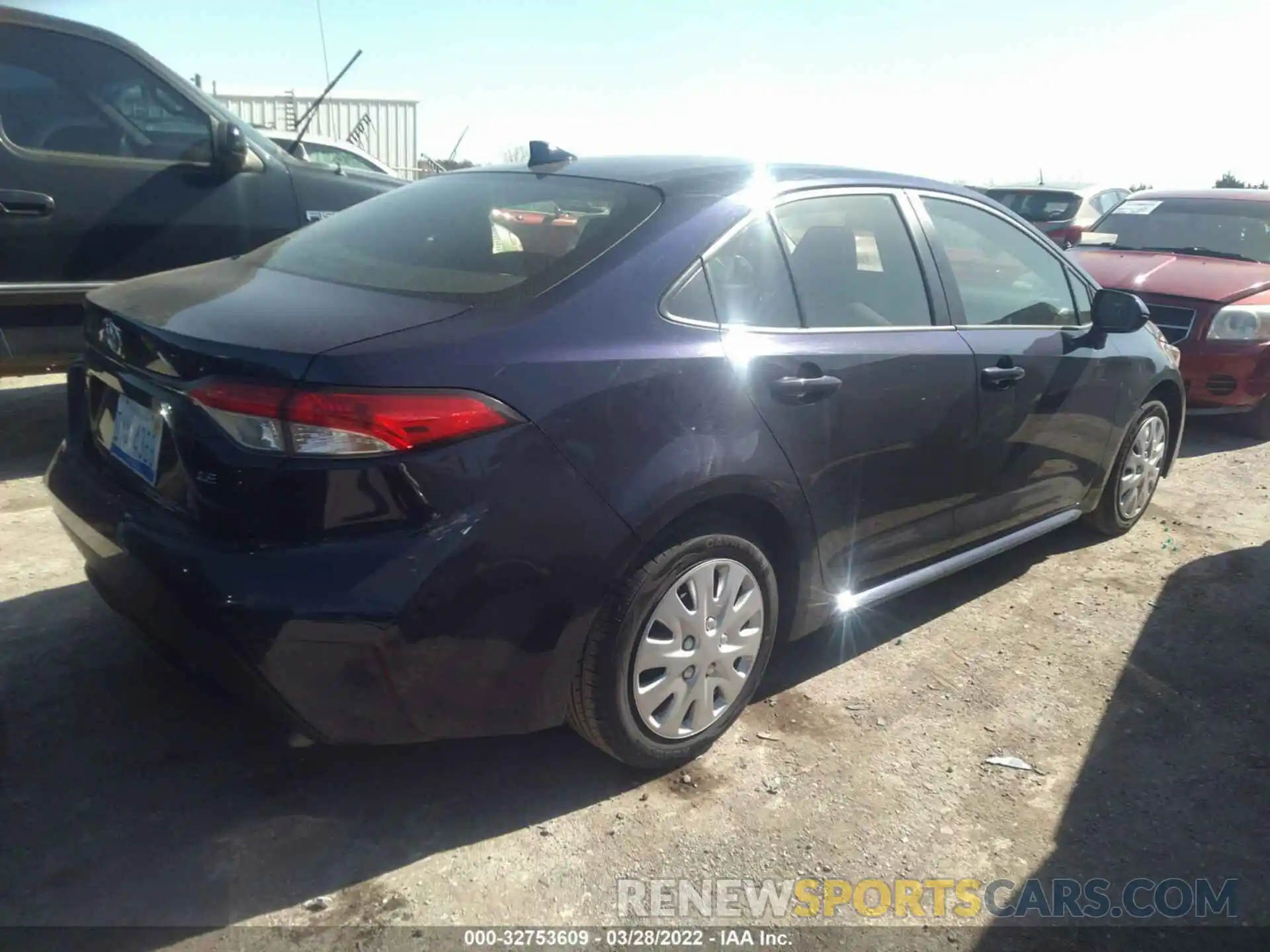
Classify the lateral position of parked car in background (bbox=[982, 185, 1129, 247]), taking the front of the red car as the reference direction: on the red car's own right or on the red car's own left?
on the red car's own right

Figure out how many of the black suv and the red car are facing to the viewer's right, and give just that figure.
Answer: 1

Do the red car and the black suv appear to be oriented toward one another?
yes

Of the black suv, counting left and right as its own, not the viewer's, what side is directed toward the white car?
left

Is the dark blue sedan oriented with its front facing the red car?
yes

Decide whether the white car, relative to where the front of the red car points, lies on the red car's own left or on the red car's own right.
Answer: on the red car's own right

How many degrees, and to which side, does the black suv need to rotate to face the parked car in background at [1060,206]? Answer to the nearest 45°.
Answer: approximately 45° to its left

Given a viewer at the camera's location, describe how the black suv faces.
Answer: facing to the right of the viewer

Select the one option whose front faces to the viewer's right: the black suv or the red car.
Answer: the black suv

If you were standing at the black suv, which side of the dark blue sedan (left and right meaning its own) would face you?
left

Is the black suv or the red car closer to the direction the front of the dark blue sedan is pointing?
the red car

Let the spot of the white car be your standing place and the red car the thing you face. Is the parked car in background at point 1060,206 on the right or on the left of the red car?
left

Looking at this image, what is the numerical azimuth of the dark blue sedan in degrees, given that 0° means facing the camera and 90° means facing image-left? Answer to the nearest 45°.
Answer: approximately 225°
